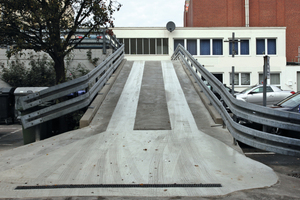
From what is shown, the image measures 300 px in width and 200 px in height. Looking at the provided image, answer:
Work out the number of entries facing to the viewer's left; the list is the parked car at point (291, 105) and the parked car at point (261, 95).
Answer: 2

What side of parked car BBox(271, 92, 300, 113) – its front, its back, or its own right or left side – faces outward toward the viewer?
left

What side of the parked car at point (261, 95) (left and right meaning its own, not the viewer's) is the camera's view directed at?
left

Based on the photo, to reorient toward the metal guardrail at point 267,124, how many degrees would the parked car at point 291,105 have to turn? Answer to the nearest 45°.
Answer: approximately 90° to its left

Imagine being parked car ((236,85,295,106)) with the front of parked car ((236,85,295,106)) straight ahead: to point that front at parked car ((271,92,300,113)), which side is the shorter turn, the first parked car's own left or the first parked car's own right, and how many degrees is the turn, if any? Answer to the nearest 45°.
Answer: approximately 90° to the first parked car's own left

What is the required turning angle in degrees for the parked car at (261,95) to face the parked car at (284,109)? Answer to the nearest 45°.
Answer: approximately 90° to its left
